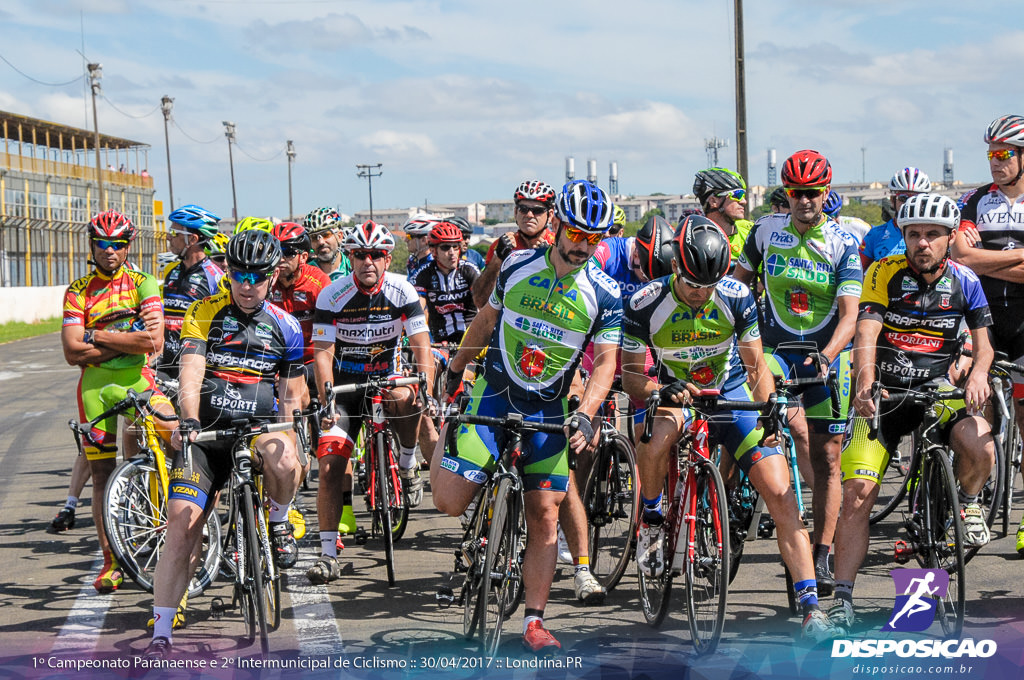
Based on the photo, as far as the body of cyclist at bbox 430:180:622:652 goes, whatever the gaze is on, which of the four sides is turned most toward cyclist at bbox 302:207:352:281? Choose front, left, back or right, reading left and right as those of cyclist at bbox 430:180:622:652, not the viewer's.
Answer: back

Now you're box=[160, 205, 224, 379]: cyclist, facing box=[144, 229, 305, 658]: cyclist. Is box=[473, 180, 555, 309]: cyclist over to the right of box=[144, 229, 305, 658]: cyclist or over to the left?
left

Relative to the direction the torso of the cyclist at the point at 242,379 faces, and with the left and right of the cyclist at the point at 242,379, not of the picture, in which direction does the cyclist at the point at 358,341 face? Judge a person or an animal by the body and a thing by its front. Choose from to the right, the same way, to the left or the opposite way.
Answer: the same way

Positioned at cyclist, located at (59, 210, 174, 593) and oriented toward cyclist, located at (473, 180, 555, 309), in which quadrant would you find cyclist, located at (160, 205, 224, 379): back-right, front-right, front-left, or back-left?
front-left

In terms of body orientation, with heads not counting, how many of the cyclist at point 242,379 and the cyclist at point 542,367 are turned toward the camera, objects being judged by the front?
2

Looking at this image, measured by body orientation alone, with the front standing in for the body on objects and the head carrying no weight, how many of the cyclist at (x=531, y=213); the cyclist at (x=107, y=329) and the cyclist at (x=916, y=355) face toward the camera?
3

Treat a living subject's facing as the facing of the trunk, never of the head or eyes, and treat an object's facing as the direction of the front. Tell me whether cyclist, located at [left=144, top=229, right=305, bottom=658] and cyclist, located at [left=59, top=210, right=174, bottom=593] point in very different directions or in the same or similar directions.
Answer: same or similar directions

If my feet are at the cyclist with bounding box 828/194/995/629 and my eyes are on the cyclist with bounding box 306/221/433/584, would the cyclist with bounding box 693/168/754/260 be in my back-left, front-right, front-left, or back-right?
front-right

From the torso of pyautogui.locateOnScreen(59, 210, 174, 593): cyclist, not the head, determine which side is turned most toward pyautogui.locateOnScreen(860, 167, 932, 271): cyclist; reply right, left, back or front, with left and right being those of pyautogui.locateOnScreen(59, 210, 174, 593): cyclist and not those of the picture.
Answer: left

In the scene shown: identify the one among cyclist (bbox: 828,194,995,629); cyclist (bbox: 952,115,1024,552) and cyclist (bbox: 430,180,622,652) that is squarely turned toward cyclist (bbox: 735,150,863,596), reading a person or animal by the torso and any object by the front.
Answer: cyclist (bbox: 952,115,1024,552)

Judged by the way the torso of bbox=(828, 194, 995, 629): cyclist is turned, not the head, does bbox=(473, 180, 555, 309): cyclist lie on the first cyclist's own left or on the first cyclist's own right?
on the first cyclist's own right

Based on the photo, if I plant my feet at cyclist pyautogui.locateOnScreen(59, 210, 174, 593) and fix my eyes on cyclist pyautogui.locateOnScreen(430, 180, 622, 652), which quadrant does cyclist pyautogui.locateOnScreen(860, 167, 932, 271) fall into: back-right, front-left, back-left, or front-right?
front-left

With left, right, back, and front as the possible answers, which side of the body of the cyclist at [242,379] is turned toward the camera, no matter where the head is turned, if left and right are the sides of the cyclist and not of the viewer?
front

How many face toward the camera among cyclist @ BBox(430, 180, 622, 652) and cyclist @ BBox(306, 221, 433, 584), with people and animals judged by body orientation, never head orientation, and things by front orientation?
2

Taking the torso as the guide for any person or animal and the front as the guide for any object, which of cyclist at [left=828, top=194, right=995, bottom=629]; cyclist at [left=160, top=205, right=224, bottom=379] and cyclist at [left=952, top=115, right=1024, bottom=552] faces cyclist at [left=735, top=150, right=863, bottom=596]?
cyclist at [left=952, top=115, right=1024, bottom=552]

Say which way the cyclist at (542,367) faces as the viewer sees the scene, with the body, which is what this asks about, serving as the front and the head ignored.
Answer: toward the camera

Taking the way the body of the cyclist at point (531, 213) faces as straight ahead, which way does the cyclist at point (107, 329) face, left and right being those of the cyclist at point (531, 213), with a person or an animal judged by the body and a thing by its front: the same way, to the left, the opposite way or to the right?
the same way

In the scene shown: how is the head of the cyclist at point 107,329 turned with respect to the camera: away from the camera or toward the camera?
toward the camera
